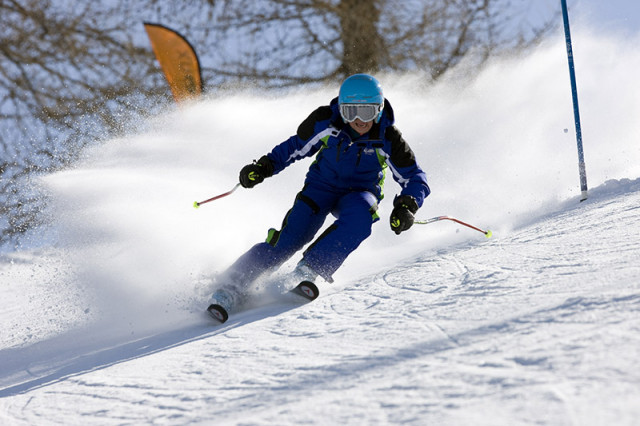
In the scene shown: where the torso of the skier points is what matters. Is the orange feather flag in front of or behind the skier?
behind

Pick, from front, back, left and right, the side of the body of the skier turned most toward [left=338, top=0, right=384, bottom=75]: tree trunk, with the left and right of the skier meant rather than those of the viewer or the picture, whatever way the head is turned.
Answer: back

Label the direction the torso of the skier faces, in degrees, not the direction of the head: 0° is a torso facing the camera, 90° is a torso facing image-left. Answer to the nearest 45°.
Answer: approximately 0°

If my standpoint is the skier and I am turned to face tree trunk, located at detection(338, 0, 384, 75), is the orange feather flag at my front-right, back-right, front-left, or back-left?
front-left
